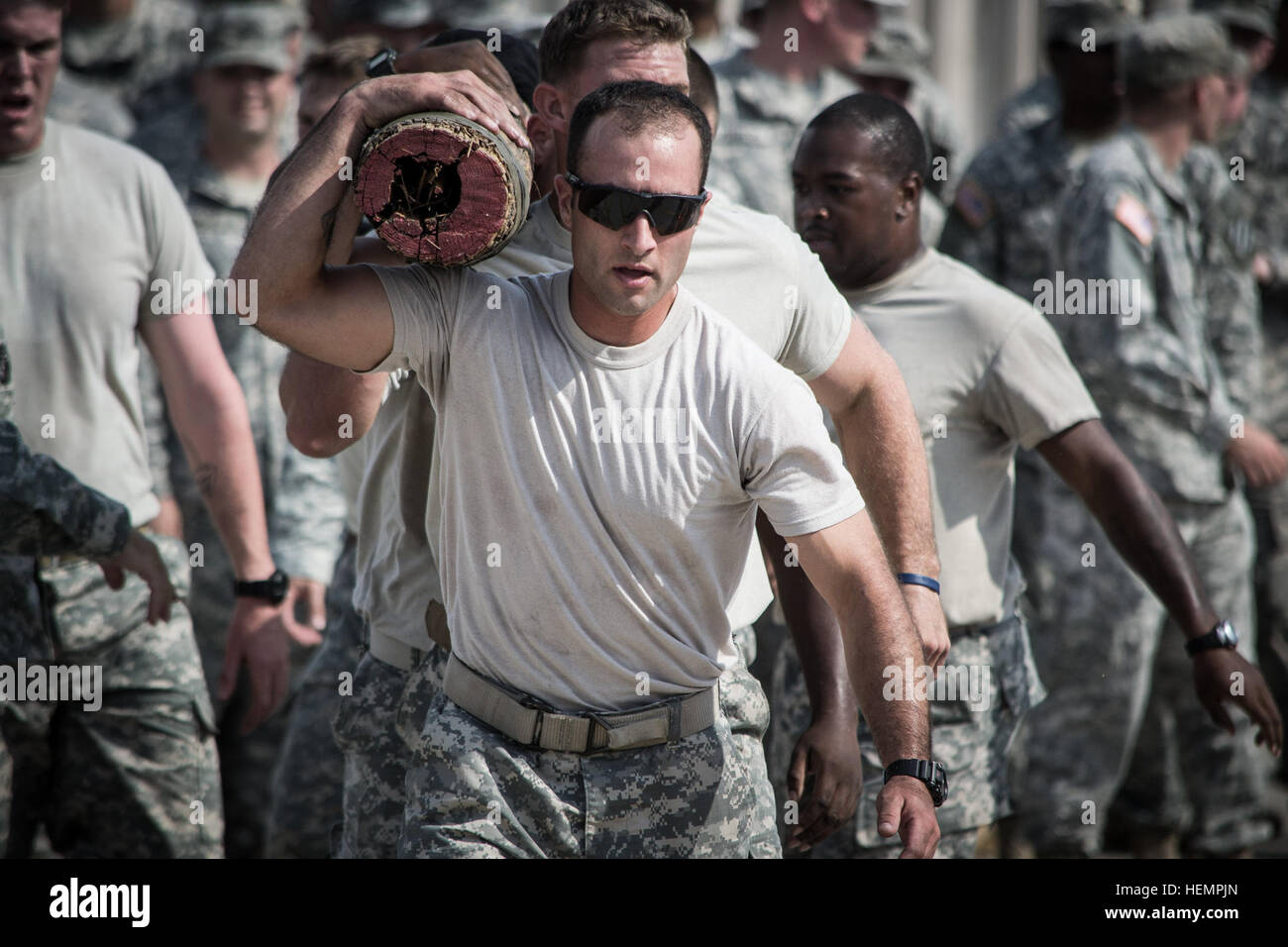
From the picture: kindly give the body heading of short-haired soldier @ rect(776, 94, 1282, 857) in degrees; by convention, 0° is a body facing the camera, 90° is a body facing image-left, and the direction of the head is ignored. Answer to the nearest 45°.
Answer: approximately 45°
